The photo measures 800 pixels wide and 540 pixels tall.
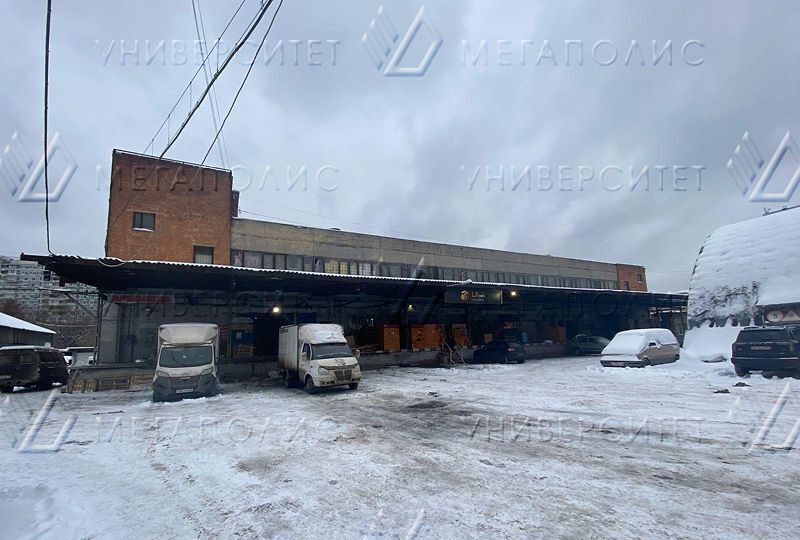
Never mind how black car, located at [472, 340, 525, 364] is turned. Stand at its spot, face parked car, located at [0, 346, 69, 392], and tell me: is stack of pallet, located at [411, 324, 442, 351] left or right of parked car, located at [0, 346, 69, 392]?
right

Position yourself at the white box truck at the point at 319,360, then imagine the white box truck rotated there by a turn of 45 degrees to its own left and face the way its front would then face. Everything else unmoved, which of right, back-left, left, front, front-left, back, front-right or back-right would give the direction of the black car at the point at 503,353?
front-left

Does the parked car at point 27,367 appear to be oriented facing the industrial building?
no

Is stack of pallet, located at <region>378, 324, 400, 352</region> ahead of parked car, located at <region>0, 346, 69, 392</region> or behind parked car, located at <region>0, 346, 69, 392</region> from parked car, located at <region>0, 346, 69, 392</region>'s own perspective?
behind

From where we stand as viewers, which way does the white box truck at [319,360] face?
facing the viewer and to the right of the viewer

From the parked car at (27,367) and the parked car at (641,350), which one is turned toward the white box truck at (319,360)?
the parked car at (641,350)

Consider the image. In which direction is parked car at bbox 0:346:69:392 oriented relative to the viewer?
to the viewer's left

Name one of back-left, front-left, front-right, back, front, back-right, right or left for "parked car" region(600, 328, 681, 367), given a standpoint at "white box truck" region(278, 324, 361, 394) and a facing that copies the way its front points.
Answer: front-left

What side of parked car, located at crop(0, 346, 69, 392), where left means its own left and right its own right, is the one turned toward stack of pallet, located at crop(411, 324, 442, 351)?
back

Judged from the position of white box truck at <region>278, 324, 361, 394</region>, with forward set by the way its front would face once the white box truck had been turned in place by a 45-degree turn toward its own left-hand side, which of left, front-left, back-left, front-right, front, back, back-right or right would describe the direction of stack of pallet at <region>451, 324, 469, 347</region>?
front-left

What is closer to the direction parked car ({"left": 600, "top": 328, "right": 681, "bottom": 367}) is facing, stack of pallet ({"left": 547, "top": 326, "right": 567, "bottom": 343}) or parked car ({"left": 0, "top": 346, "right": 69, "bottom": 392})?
the parked car

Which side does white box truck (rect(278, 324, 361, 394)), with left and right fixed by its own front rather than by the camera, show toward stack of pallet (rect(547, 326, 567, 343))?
left

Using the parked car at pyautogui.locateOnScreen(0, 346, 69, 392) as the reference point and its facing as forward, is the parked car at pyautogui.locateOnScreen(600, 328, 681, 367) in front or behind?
behind

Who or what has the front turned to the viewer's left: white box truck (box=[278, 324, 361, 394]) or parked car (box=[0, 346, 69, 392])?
the parked car

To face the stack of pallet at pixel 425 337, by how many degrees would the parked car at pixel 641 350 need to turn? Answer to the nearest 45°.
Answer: approximately 45° to its right

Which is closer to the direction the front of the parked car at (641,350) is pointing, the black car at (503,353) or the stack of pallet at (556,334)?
the black car

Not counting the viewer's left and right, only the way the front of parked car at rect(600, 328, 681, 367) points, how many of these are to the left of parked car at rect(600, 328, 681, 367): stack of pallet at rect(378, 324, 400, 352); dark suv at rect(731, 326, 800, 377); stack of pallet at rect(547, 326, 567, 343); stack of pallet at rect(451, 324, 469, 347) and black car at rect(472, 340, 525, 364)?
1
